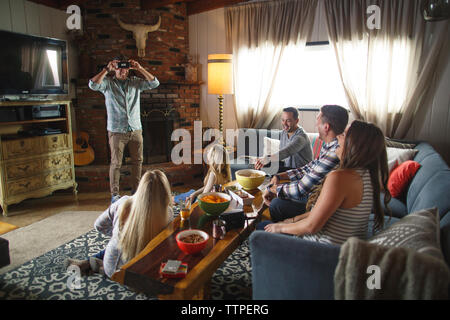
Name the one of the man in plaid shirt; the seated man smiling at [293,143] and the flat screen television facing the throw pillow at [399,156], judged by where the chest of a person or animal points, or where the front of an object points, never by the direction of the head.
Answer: the flat screen television

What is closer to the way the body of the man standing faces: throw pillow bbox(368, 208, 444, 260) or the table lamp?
the throw pillow

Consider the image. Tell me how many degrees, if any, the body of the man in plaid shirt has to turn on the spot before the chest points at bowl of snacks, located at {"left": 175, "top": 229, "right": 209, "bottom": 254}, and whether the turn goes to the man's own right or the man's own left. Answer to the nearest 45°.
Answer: approximately 45° to the man's own left

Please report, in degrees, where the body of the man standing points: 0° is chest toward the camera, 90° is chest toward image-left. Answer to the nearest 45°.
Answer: approximately 0°

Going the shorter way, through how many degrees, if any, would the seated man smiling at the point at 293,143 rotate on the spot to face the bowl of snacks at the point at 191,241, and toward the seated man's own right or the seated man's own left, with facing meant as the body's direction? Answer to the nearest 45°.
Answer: approximately 45° to the seated man's own left

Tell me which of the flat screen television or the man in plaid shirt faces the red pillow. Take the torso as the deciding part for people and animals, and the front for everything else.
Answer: the flat screen television

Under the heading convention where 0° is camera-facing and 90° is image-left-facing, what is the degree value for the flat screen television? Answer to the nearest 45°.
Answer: approximately 315°

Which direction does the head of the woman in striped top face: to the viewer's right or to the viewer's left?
to the viewer's left

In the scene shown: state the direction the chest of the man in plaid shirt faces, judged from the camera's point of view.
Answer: to the viewer's left

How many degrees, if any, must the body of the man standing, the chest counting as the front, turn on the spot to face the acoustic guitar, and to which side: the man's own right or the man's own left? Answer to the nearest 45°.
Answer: approximately 135° to the man's own right

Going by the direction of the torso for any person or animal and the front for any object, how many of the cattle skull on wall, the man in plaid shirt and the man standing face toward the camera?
2
